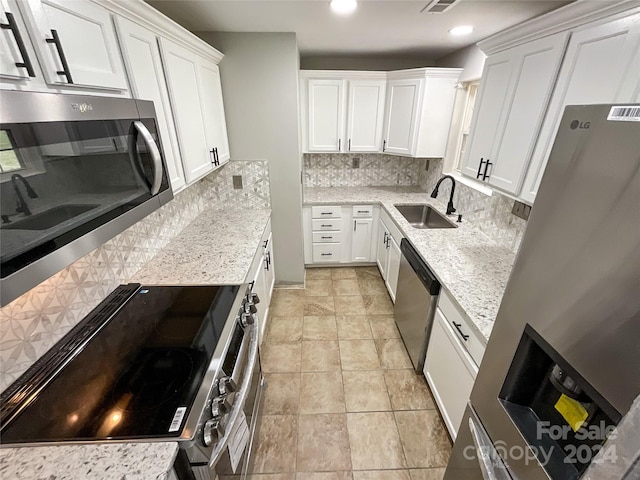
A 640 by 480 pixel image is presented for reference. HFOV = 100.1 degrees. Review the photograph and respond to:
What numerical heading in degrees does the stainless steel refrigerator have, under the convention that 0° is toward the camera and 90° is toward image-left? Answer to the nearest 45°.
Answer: approximately 45°

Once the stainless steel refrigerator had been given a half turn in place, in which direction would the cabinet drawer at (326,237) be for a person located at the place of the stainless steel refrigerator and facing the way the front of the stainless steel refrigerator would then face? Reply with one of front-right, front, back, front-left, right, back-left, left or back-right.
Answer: left

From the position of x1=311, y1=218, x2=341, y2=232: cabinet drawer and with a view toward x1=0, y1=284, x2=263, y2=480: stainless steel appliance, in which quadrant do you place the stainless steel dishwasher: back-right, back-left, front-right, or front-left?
front-left

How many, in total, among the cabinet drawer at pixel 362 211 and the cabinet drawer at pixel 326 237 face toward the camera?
2

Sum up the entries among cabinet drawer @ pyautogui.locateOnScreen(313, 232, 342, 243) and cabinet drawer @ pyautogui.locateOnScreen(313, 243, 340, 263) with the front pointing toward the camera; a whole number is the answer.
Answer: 2

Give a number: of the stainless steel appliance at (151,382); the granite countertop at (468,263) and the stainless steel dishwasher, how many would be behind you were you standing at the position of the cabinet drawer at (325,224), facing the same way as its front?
0

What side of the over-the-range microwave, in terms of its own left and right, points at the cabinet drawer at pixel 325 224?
left

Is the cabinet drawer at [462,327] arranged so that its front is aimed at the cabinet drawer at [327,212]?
no

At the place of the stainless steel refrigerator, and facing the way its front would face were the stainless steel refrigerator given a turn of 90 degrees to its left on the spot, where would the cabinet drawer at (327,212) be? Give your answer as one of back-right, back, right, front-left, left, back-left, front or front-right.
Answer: back

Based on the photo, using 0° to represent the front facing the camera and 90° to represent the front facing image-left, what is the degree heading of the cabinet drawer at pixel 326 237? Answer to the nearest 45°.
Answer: approximately 0°

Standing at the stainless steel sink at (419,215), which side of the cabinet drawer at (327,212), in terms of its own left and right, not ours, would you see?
left

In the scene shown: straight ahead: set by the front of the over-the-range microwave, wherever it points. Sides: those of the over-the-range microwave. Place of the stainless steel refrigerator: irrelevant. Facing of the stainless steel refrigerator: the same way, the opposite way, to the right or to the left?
the opposite way

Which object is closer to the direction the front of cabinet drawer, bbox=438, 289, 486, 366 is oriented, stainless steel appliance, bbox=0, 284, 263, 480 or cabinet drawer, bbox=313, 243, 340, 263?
the stainless steel appliance

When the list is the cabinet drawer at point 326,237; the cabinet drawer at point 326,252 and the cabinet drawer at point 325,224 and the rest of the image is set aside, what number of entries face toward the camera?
3

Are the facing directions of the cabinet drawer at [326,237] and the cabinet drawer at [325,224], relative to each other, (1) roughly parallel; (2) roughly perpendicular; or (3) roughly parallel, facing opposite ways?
roughly parallel

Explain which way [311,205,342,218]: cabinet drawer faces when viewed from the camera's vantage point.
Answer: facing the viewer

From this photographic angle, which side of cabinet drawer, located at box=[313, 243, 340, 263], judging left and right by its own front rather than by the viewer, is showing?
front

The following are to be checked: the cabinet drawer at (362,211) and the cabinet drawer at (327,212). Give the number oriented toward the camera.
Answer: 2

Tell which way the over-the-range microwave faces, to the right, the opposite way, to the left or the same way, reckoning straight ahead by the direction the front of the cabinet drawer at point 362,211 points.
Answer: to the left

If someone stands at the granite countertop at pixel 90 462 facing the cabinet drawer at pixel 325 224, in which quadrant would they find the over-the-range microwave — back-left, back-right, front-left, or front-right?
front-left

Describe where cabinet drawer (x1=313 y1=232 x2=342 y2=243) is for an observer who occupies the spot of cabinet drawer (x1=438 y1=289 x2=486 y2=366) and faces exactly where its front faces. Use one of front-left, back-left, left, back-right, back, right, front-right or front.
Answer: right
